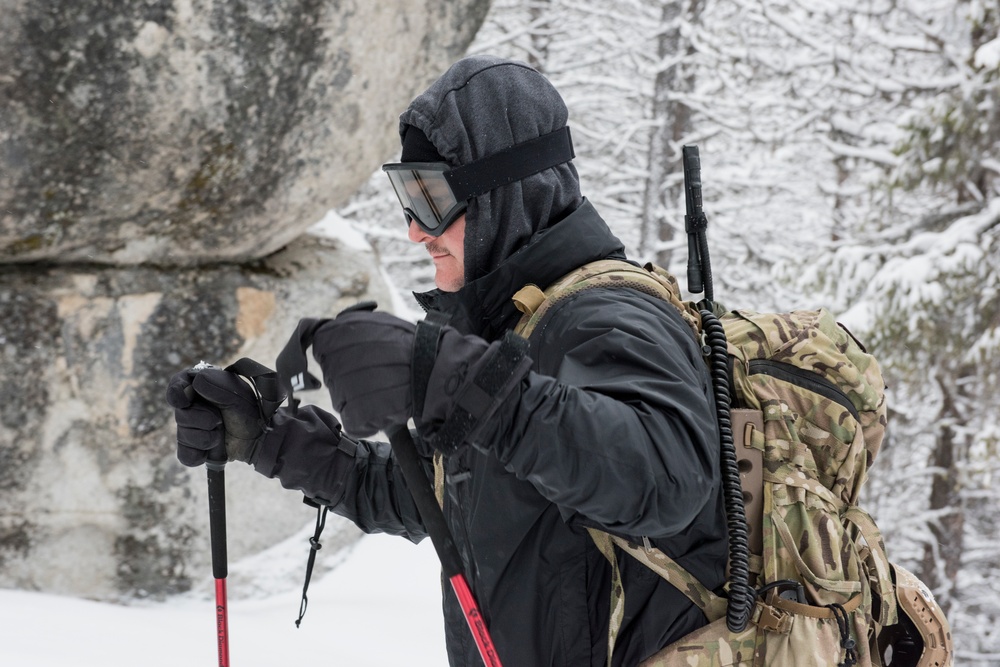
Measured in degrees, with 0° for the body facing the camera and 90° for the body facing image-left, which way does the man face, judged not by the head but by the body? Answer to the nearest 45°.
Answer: approximately 90°
